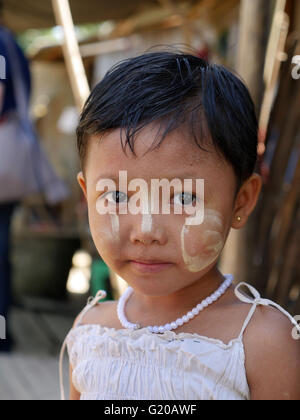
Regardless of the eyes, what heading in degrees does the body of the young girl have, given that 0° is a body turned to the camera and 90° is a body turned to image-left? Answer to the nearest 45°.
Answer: approximately 45°

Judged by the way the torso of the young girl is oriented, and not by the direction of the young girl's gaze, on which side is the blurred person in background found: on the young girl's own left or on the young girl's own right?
on the young girl's own right

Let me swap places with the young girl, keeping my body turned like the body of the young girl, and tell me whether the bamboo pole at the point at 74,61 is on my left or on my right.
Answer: on my right
